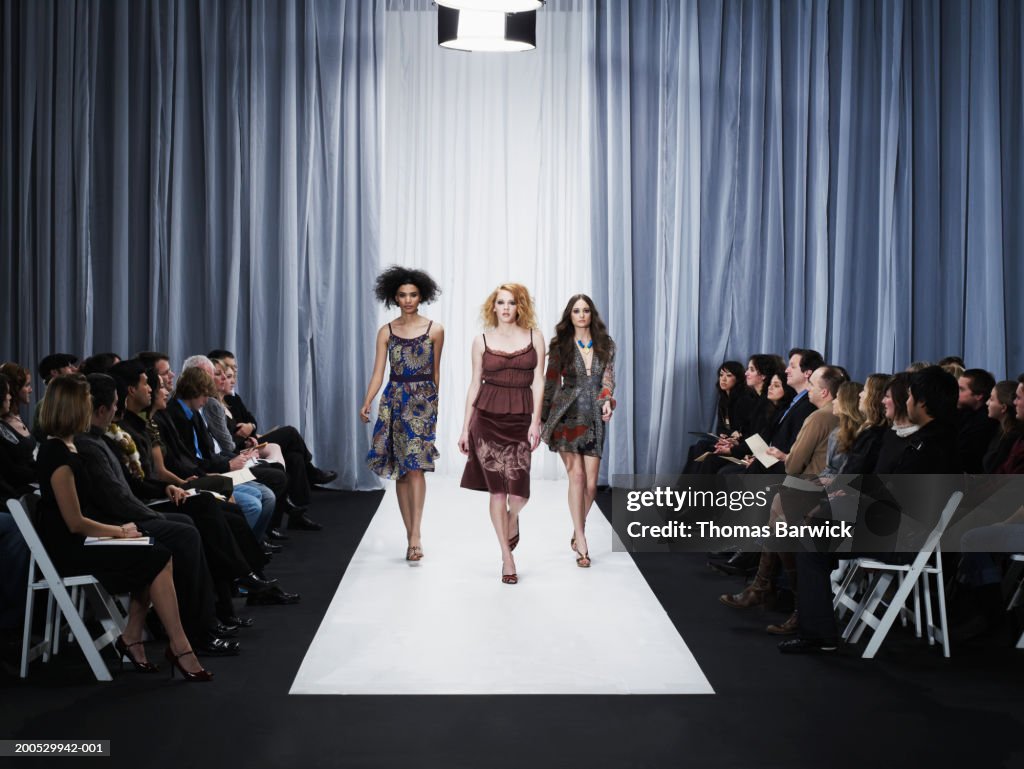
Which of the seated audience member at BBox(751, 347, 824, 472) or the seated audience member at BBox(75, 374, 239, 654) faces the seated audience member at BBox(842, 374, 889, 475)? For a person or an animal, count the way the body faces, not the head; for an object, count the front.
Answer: the seated audience member at BBox(75, 374, 239, 654)

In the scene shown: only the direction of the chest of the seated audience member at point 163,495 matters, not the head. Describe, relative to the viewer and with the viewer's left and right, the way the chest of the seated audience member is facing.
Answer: facing to the right of the viewer

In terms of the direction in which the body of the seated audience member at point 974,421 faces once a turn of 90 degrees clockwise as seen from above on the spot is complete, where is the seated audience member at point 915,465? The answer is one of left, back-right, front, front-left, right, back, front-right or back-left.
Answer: back

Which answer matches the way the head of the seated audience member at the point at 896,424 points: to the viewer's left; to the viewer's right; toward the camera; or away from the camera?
to the viewer's left

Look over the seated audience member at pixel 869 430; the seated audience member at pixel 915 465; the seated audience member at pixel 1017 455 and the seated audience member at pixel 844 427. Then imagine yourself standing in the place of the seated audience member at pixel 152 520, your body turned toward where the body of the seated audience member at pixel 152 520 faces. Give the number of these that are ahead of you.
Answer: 4

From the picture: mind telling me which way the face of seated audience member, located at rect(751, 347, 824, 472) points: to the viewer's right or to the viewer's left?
to the viewer's left

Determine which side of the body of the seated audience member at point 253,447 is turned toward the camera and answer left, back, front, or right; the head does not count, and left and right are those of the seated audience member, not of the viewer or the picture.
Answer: right

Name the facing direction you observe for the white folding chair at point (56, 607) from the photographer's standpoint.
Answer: facing to the right of the viewer

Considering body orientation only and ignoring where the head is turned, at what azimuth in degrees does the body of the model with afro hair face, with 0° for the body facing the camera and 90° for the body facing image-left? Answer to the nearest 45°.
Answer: approximately 0°
